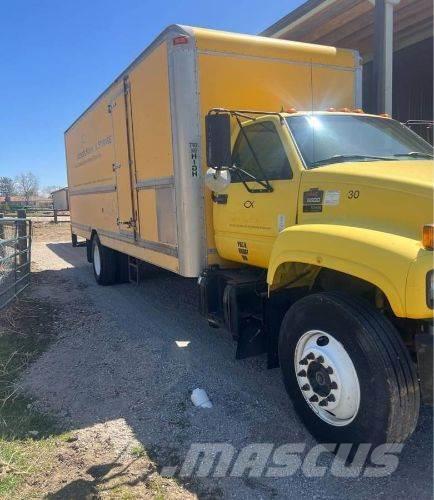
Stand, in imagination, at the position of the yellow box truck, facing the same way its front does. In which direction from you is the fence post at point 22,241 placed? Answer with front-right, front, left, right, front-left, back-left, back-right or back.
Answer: back

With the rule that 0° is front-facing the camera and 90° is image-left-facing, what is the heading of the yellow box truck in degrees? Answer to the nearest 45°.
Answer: approximately 315°
